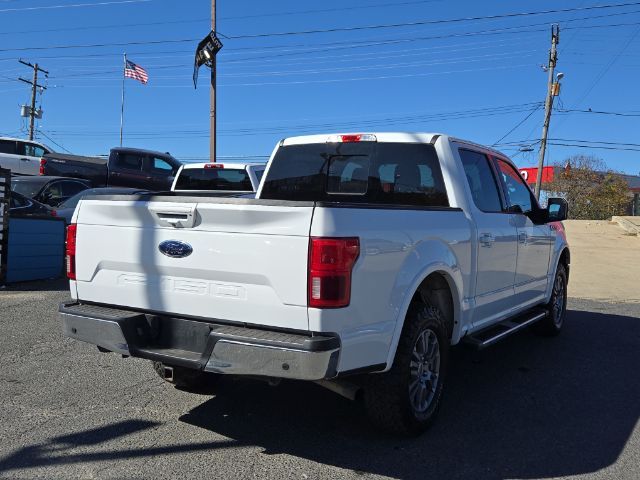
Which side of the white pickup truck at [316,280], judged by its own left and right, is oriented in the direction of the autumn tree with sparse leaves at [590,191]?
front

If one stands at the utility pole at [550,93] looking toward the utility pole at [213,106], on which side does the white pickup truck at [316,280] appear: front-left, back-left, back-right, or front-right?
front-left

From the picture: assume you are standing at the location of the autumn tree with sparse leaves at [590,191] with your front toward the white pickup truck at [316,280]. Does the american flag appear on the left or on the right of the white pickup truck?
right

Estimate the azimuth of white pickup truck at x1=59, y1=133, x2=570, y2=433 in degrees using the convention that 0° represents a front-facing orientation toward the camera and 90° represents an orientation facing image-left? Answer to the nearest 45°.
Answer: approximately 225°

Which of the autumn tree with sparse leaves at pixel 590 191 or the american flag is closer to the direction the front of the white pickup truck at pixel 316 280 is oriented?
the autumn tree with sparse leaves

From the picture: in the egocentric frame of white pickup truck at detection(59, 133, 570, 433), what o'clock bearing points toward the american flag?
The american flag is roughly at 10 o'clock from the white pickup truck.

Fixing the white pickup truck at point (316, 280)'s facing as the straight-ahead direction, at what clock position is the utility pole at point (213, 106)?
The utility pole is roughly at 10 o'clock from the white pickup truck.
